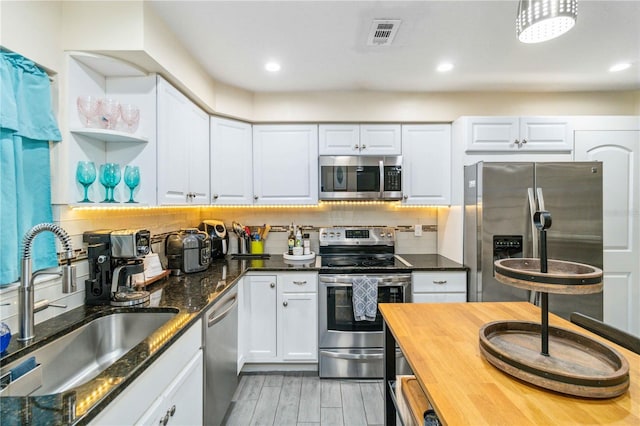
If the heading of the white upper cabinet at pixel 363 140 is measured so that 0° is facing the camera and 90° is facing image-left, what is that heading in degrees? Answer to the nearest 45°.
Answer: approximately 0°

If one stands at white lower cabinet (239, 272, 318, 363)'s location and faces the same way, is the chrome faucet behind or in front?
in front

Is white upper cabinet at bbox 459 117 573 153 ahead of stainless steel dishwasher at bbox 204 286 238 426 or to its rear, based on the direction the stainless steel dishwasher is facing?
ahead

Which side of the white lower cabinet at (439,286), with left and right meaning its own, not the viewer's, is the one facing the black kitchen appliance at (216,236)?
right

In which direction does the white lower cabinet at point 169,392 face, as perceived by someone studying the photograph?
facing to the right of the viewer

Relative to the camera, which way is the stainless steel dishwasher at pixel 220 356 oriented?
to the viewer's right

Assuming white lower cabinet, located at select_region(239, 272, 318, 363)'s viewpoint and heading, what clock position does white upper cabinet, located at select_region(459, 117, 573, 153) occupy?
The white upper cabinet is roughly at 9 o'clock from the white lower cabinet.

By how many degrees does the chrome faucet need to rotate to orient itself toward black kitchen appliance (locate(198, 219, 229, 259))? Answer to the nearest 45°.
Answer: approximately 45° to its left

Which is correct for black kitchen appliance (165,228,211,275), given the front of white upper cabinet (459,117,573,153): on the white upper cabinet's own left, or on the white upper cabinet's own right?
on the white upper cabinet's own right

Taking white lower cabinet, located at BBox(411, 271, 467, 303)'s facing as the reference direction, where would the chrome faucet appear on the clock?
The chrome faucet is roughly at 1 o'clock from the white lower cabinet.
